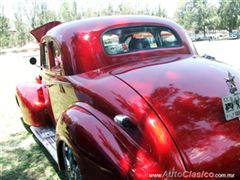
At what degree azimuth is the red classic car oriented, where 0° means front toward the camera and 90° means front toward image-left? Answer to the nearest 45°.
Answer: approximately 135°
